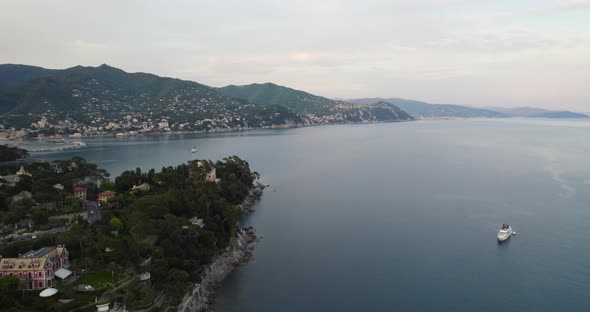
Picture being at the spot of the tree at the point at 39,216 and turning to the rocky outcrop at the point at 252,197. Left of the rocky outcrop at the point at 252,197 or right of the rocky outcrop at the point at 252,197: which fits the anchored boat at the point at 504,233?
right
